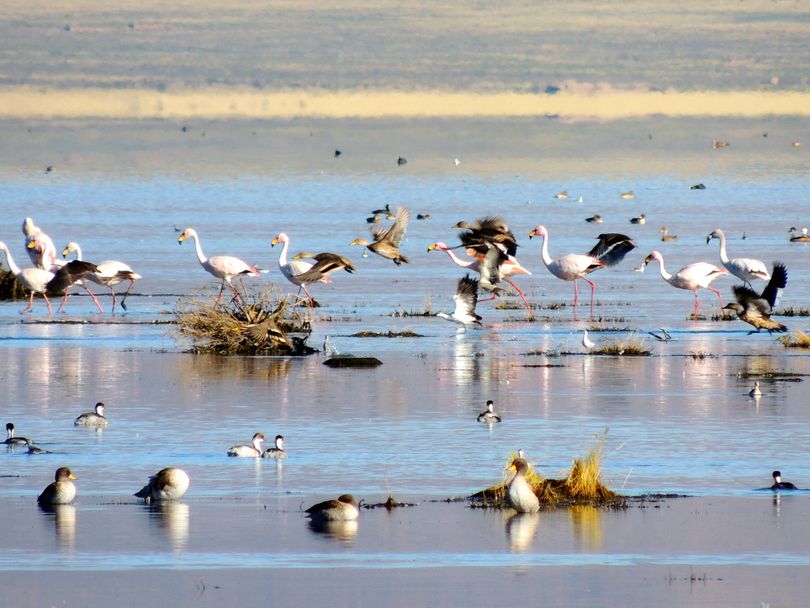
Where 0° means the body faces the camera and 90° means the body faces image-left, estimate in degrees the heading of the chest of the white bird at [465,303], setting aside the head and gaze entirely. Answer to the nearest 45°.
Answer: approximately 90°

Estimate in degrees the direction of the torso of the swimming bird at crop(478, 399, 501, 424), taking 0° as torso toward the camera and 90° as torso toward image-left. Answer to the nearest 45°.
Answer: approximately 0°

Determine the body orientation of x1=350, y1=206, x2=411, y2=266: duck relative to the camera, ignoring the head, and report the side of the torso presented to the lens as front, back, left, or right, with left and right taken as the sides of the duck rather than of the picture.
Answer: left

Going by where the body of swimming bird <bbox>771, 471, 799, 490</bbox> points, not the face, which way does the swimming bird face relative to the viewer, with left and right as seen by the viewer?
facing to the left of the viewer

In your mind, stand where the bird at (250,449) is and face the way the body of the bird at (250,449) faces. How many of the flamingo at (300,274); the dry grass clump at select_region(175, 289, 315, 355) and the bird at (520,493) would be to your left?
2

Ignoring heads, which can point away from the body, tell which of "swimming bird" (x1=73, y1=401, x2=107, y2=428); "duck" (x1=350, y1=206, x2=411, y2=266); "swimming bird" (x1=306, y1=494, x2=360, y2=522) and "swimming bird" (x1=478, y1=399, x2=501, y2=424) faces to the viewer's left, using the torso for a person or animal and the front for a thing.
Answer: the duck

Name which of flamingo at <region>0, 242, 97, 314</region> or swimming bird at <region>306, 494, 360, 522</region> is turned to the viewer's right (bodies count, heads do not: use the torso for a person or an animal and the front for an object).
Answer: the swimming bird

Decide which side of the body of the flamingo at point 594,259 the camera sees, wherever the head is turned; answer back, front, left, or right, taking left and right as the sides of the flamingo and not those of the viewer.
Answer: left

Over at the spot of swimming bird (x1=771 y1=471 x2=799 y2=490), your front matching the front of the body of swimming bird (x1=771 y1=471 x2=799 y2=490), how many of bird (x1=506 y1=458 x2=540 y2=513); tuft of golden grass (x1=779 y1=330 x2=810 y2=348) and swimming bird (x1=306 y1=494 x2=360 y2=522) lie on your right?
1

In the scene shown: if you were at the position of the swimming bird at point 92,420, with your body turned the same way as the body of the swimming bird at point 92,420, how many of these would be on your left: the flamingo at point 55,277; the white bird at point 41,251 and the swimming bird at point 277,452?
2

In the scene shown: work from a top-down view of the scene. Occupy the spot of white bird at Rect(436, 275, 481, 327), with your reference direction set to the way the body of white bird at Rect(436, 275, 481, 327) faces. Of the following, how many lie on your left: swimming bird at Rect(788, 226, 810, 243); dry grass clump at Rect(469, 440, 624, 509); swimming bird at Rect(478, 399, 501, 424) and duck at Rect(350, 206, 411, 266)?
2
